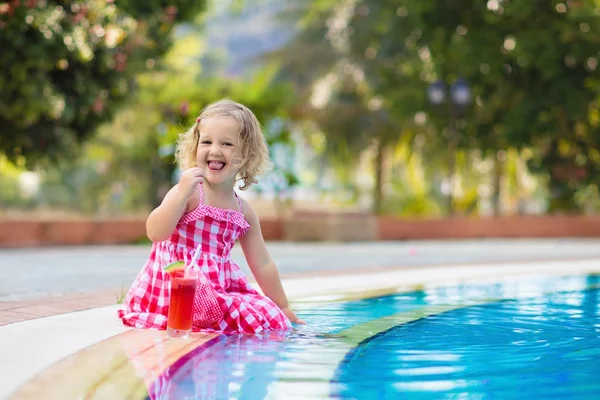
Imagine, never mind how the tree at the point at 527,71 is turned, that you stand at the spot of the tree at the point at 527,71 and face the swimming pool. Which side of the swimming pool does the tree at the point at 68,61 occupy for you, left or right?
right

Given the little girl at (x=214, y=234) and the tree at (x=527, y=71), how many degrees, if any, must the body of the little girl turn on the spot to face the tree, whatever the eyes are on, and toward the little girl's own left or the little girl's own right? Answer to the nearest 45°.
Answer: approximately 135° to the little girl's own left

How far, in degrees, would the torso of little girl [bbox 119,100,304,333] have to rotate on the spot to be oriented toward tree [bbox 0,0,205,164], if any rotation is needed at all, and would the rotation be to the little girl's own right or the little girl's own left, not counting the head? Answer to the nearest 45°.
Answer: approximately 180°

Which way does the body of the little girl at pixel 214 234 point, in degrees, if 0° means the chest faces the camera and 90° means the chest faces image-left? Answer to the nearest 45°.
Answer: approximately 0°
